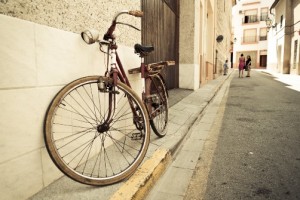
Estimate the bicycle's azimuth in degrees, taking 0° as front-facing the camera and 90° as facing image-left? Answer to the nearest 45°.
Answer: approximately 45°

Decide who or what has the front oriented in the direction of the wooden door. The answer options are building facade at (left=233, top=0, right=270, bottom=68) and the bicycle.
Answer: the building facade

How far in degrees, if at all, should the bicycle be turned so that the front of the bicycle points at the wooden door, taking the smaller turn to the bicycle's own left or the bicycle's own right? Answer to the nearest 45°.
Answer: approximately 135° to the bicycle's own right

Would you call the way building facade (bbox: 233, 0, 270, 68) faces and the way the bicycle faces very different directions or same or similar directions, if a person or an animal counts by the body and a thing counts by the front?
same or similar directions

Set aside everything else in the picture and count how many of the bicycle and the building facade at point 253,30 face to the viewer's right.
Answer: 0

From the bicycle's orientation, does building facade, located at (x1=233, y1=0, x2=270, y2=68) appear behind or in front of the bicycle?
behind

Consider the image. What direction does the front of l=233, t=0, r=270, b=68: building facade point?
toward the camera

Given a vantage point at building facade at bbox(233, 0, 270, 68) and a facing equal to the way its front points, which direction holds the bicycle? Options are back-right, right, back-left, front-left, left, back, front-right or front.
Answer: front

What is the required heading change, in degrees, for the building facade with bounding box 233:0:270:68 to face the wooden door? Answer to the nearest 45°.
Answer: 0° — it already faces it
